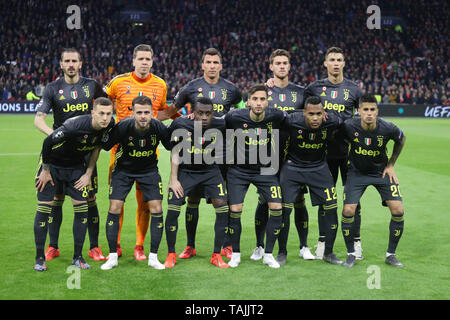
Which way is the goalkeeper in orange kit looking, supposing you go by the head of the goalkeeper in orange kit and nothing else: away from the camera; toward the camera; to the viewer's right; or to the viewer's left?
toward the camera

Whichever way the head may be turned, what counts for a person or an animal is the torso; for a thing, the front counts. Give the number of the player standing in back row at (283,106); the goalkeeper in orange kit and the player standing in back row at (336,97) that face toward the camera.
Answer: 3

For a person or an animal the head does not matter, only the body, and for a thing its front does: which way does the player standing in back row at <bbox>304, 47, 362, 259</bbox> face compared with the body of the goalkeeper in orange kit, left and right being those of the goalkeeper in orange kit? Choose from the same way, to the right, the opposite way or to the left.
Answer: the same way

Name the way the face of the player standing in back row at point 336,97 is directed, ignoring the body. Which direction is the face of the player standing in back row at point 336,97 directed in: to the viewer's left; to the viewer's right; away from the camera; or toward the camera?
toward the camera

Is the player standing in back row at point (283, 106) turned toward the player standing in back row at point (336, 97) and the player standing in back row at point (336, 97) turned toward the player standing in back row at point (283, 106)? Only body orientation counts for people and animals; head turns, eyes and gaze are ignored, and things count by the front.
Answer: no

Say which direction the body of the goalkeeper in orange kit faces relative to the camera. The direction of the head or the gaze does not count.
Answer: toward the camera

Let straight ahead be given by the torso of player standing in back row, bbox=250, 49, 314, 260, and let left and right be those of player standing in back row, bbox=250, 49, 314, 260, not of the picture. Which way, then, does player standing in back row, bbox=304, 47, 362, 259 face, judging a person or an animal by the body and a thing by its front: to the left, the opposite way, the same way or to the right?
the same way

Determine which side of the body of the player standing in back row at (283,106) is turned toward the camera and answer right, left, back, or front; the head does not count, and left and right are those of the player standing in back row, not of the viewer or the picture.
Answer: front

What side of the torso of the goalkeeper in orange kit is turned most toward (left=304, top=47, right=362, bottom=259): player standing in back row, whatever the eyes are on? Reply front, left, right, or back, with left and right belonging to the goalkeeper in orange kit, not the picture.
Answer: left

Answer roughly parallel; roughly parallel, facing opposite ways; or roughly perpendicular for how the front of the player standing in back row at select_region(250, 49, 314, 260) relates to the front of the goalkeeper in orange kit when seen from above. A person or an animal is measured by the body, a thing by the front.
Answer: roughly parallel

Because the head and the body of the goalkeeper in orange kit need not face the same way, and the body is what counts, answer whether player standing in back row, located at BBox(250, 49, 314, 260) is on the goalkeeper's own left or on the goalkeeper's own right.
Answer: on the goalkeeper's own left

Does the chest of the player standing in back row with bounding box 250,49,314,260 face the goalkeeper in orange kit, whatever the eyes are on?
no

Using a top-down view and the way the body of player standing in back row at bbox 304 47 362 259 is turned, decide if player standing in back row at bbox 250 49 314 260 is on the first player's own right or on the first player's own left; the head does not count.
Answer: on the first player's own right

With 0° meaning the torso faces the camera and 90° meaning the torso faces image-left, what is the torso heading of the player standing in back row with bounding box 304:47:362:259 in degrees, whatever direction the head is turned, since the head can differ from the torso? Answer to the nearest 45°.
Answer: approximately 0°

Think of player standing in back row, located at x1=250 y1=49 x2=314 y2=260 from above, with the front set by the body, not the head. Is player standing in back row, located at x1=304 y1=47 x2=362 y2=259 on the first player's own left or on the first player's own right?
on the first player's own left

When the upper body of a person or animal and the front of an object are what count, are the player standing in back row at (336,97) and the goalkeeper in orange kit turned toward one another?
no
